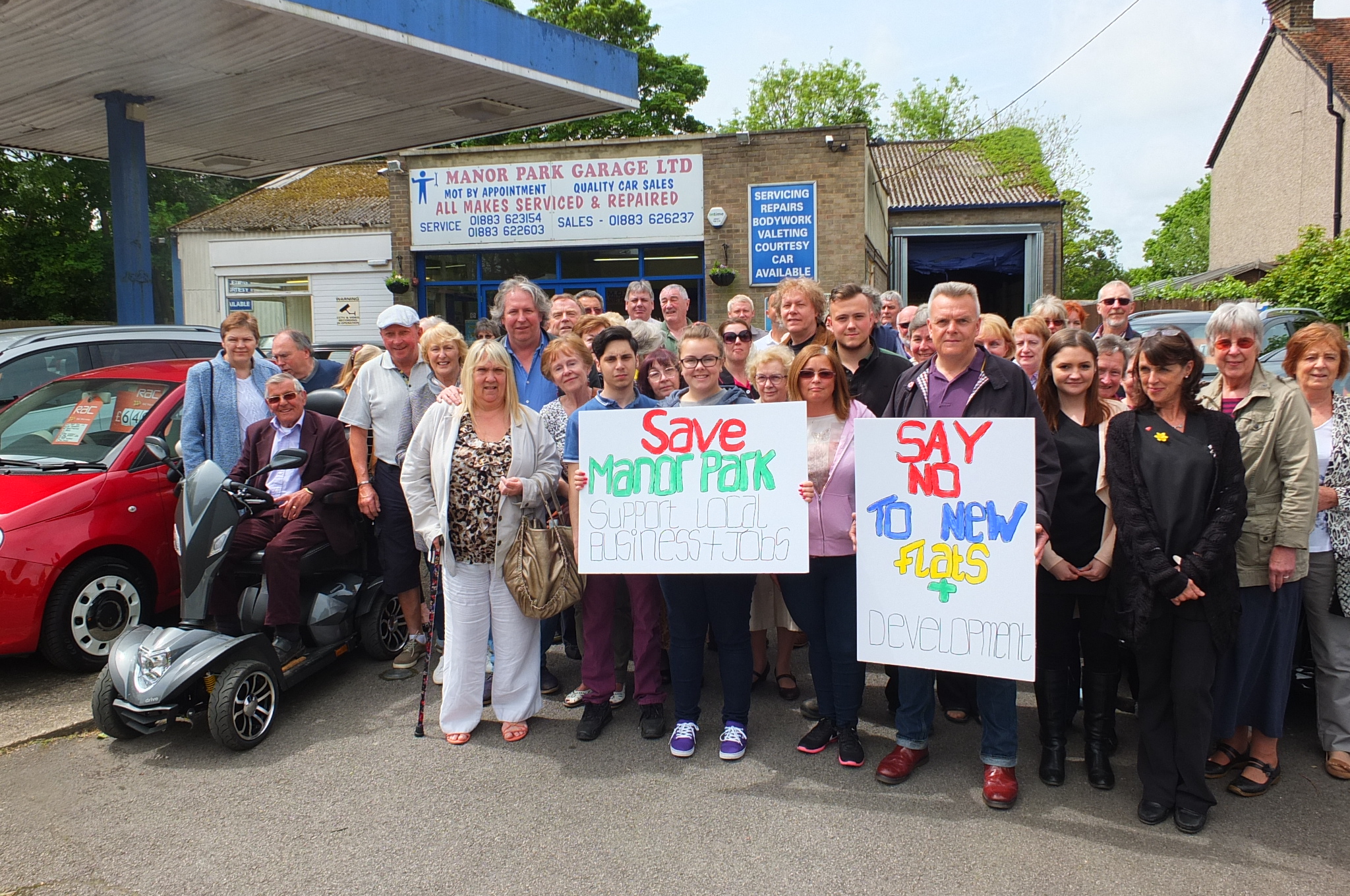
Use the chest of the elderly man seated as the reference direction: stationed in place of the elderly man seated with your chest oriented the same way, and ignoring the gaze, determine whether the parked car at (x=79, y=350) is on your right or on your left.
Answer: on your right

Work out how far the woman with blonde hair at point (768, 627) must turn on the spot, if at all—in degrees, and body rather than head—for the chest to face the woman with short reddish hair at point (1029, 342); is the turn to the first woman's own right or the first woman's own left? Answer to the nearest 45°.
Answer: approximately 90° to the first woman's own left

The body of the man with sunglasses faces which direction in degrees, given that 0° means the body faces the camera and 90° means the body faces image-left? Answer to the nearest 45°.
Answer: approximately 0°

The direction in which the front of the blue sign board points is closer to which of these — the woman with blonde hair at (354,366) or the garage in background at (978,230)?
the woman with blonde hair

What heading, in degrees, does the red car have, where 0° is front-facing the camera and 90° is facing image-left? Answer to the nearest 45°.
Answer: approximately 45°

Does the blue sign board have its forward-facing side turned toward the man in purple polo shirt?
yes

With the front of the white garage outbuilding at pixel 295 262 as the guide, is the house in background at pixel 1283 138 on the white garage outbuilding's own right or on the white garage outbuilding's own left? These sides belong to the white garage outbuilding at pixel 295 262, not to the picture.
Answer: on the white garage outbuilding's own left

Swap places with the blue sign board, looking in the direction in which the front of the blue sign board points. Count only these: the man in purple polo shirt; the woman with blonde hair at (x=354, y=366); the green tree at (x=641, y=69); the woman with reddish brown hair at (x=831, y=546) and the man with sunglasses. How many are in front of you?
4
